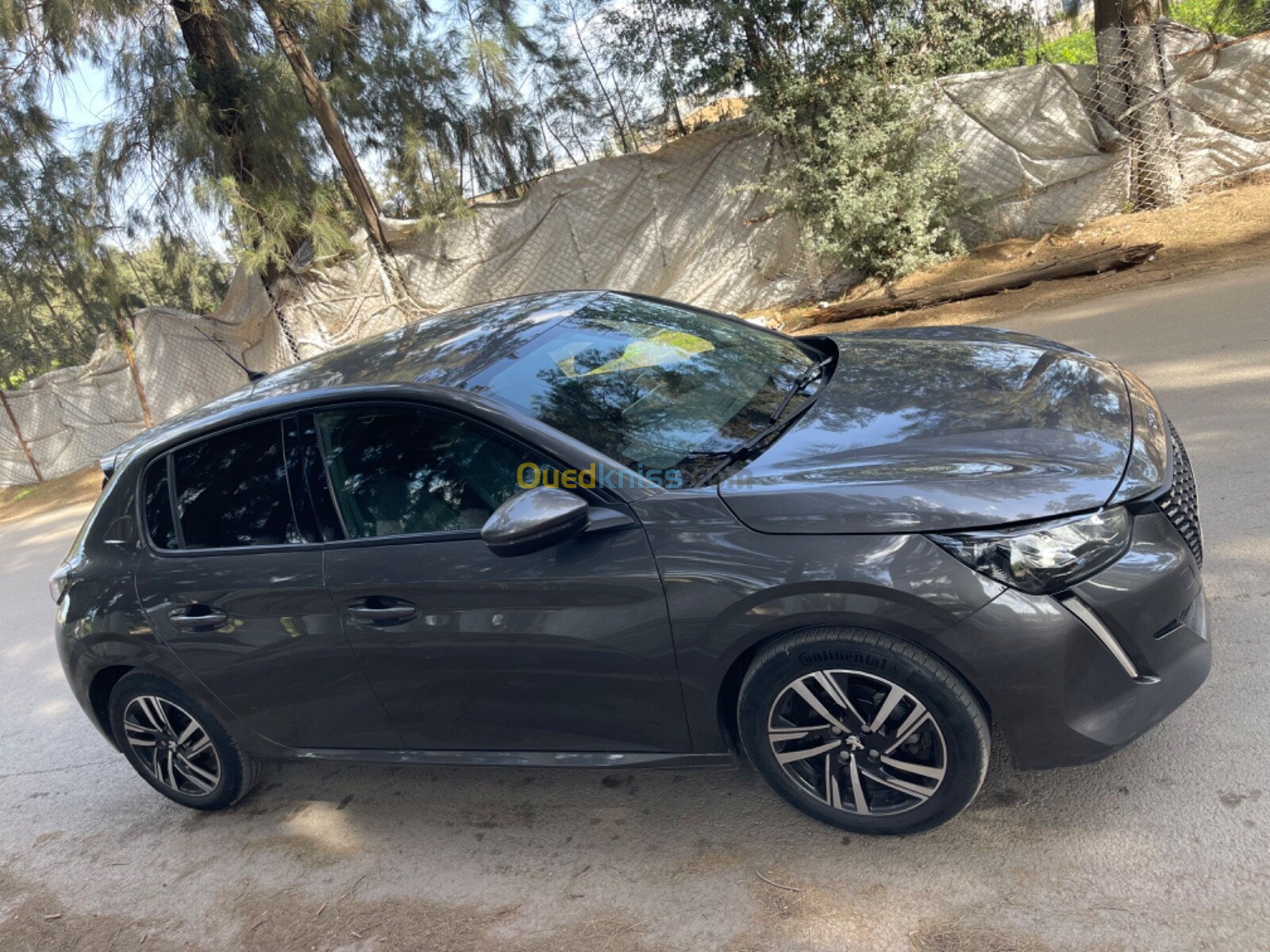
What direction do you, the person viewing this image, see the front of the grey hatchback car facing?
facing the viewer and to the right of the viewer

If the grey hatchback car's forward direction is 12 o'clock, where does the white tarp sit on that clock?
The white tarp is roughly at 8 o'clock from the grey hatchback car.

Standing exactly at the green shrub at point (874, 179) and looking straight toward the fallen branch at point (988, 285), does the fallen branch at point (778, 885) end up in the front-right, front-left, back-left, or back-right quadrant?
front-right

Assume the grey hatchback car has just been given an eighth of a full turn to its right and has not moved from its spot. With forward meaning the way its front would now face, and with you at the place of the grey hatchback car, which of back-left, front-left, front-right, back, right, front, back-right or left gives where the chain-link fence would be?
back-left

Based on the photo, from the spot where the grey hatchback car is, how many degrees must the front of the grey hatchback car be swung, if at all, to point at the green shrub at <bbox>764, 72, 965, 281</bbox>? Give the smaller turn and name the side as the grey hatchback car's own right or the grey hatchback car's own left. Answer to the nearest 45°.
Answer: approximately 90° to the grey hatchback car's own left
